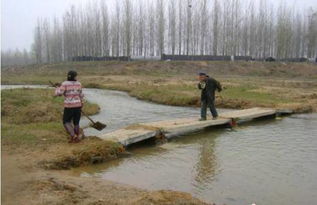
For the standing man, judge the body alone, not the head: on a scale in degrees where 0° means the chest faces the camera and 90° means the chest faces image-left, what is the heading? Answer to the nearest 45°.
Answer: approximately 45°

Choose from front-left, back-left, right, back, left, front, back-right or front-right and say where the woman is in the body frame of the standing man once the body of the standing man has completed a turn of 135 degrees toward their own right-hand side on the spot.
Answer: back-left
